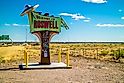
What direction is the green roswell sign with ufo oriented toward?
toward the camera
